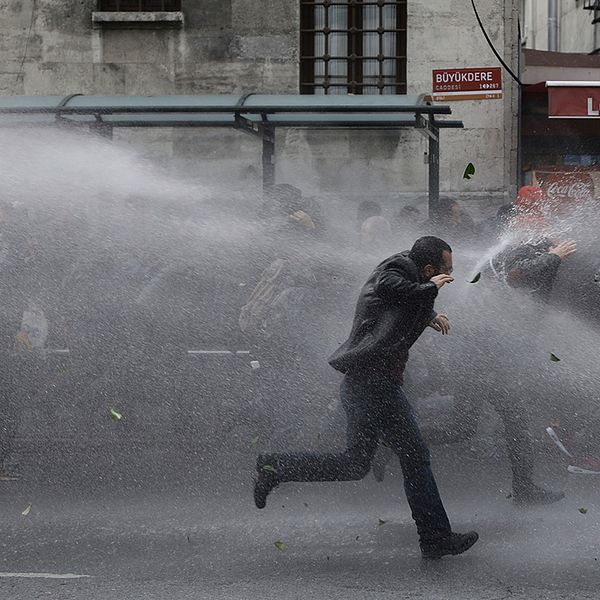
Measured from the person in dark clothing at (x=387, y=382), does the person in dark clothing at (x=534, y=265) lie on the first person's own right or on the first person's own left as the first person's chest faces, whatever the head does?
on the first person's own left

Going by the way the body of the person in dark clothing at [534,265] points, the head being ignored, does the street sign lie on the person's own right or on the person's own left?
on the person's own left

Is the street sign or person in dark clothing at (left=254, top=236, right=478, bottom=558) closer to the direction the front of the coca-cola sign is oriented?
the person in dark clothing

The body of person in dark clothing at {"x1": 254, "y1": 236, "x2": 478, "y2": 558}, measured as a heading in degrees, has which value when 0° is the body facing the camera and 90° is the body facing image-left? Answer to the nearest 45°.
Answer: approximately 270°

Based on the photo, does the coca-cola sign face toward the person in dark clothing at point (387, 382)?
yes

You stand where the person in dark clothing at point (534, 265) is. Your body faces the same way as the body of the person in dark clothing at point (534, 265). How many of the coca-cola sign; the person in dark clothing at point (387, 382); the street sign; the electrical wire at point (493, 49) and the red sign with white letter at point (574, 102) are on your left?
4

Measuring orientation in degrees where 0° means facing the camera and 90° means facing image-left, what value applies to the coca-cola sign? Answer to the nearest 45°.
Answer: approximately 0°
